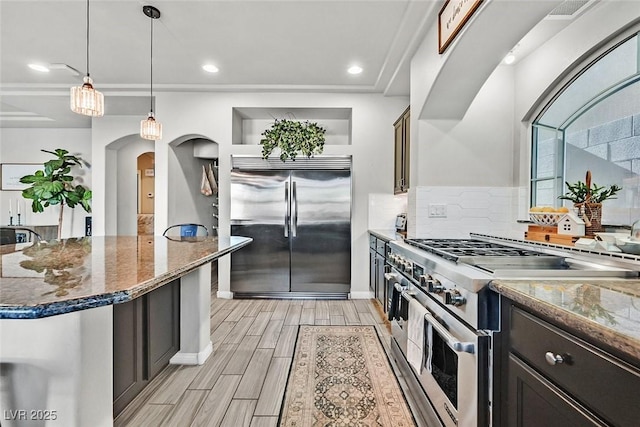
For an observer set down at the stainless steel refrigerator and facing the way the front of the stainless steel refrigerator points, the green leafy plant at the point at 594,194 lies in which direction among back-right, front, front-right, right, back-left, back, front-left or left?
front-left

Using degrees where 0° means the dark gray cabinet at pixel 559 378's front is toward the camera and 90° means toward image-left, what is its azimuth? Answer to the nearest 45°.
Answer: approximately 45°

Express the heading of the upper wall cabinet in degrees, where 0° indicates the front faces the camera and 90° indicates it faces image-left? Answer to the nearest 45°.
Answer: approximately 90°

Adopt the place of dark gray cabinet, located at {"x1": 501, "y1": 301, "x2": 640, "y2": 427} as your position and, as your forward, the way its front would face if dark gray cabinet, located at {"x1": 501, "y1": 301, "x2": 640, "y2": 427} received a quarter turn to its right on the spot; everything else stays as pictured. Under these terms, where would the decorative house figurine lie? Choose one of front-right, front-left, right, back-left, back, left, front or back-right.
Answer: front-right

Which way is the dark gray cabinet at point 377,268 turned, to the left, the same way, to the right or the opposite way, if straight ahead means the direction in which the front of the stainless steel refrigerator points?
to the right

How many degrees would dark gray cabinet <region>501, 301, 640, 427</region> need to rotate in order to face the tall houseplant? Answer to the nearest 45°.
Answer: approximately 45° to its right

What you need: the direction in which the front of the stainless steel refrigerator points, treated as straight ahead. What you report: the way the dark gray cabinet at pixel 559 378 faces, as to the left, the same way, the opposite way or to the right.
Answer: to the right

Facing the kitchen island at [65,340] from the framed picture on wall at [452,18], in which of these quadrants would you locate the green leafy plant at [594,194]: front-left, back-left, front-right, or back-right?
back-left

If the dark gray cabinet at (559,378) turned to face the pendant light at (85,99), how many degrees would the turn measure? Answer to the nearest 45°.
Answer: approximately 45° to its right

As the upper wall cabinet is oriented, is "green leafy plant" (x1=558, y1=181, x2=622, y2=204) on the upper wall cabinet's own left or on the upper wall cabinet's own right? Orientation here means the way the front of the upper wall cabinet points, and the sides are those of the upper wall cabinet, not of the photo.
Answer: on the upper wall cabinet's own left

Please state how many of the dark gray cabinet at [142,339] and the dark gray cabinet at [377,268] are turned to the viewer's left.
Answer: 1

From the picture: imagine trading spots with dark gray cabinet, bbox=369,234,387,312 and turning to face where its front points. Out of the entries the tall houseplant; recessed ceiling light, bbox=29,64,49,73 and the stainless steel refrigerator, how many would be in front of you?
3

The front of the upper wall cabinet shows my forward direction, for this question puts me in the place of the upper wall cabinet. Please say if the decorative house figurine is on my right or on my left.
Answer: on my left

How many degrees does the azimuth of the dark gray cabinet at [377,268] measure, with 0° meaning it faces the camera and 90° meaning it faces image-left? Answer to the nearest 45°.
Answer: approximately 90°

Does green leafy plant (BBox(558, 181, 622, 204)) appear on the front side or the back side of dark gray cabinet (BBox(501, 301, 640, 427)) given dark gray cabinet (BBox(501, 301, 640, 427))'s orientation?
on the back side
